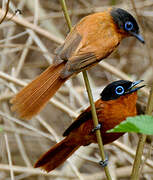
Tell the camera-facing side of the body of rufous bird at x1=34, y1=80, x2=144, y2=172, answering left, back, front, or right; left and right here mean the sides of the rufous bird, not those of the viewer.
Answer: right
